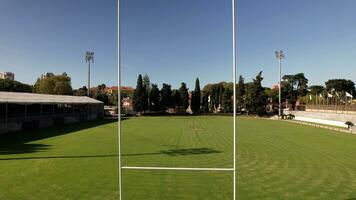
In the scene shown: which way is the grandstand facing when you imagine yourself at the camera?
facing the viewer and to the right of the viewer
